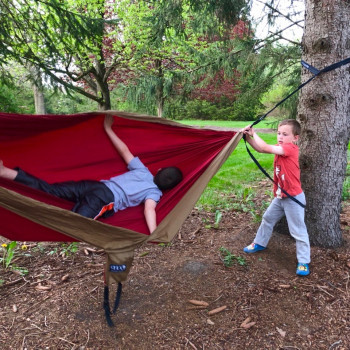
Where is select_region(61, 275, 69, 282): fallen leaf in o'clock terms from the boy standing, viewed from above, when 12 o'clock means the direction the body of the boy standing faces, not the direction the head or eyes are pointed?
The fallen leaf is roughly at 1 o'clock from the boy standing.

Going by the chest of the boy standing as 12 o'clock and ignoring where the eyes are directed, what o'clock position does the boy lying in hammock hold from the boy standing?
The boy lying in hammock is roughly at 1 o'clock from the boy standing.

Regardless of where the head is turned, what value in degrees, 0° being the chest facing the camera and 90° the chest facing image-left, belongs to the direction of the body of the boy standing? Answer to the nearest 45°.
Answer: approximately 45°
